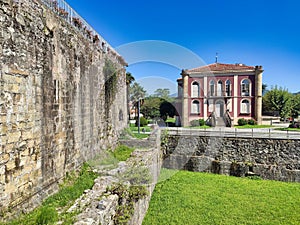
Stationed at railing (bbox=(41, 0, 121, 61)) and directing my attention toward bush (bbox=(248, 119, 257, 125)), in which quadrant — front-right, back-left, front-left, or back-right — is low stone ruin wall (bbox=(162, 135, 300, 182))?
front-right

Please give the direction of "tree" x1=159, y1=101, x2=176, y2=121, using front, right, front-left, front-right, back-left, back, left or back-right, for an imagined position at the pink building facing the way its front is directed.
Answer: right

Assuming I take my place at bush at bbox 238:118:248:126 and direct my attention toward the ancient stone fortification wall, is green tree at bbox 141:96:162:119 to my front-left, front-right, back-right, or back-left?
front-right

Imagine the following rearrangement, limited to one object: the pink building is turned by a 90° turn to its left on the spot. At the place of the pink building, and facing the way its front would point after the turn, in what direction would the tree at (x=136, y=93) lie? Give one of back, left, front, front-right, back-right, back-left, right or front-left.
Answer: back-right

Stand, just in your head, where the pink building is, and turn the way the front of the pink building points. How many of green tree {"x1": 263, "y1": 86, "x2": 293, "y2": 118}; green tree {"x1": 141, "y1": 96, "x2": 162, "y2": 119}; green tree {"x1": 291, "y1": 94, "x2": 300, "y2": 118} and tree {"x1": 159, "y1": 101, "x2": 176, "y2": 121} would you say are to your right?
2

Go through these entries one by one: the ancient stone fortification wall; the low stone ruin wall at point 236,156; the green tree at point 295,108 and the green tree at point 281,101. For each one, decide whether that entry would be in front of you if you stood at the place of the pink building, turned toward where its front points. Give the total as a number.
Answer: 2

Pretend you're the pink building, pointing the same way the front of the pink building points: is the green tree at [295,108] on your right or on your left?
on your left

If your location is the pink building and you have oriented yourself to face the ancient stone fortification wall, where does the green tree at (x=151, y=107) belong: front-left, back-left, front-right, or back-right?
front-right

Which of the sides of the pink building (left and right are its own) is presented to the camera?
front

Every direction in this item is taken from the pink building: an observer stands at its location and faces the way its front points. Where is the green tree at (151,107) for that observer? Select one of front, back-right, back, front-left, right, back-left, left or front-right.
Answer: right

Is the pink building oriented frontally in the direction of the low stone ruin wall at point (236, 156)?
yes

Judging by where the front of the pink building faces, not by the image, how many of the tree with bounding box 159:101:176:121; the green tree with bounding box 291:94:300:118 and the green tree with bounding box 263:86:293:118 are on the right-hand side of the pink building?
1
